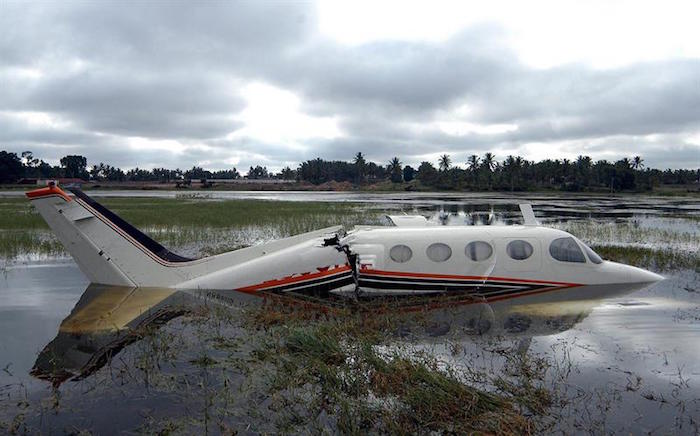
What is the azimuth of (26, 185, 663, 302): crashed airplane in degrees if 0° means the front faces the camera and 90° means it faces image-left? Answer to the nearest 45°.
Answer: approximately 270°
